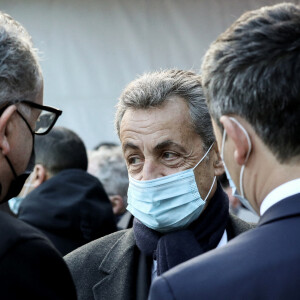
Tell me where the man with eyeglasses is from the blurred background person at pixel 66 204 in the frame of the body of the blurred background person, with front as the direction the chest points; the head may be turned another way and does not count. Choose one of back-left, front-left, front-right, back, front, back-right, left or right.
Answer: back-left

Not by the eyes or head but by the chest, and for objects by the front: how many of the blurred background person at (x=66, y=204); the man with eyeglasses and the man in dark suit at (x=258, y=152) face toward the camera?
0

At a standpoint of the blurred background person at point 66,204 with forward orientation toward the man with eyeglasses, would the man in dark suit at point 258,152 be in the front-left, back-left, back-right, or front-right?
front-left

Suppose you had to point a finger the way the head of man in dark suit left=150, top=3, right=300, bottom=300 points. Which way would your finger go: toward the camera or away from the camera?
away from the camera

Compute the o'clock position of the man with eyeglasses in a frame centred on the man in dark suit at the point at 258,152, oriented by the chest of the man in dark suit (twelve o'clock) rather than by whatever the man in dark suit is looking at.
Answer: The man with eyeglasses is roughly at 11 o'clock from the man in dark suit.

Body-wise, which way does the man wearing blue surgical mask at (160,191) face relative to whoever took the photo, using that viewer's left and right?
facing the viewer and to the left of the viewer

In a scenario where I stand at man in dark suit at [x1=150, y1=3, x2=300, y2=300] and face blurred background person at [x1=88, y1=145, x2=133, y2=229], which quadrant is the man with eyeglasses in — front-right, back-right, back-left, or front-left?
front-left

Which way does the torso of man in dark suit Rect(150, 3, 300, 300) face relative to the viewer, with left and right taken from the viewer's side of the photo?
facing away from the viewer and to the left of the viewer

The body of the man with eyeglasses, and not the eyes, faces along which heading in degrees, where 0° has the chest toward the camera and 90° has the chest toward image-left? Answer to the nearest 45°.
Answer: approximately 225°

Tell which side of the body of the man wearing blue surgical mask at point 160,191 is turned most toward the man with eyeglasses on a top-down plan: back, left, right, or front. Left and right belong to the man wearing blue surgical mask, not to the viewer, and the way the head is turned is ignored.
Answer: front

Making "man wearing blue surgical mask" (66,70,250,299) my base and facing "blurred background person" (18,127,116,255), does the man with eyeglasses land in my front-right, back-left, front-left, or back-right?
back-left

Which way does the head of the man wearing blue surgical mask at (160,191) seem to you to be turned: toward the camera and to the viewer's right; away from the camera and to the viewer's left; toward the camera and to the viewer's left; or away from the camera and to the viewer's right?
toward the camera and to the viewer's left

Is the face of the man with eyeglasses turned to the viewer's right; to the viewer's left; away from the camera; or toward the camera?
to the viewer's right

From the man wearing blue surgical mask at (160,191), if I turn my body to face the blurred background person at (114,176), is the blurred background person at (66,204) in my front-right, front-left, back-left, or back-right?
front-left

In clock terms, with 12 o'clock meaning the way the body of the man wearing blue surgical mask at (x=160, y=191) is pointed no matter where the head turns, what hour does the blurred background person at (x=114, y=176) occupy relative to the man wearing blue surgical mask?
The blurred background person is roughly at 4 o'clock from the man wearing blue surgical mask.
